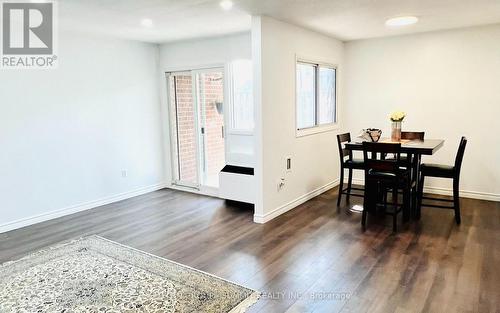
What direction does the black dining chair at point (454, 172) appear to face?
to the viewer's left

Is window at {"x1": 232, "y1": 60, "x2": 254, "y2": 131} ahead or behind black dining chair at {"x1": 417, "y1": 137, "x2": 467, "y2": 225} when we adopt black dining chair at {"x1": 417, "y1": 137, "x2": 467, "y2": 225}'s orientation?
ahead

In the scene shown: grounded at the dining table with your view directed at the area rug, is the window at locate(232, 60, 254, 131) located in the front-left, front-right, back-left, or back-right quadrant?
front-right

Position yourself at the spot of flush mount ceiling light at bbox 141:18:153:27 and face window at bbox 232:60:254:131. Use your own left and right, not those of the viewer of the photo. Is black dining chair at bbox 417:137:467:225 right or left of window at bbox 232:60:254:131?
right

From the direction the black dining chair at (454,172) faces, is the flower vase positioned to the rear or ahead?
ahead

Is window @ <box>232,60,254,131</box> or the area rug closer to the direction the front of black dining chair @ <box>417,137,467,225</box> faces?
the window

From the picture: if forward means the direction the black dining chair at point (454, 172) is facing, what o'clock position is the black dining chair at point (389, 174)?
the black dining chair at point (389, 174) is roughly at 11 o'clock from the black dining chair at point (454, 172).

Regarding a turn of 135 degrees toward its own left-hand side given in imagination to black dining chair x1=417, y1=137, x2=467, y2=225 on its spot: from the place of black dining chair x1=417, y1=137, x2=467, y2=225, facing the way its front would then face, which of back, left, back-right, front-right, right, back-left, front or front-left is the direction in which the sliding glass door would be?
back-right

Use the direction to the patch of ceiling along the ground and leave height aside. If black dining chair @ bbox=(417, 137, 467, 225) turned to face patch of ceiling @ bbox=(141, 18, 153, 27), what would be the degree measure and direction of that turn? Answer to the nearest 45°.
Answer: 0° — it already faces it

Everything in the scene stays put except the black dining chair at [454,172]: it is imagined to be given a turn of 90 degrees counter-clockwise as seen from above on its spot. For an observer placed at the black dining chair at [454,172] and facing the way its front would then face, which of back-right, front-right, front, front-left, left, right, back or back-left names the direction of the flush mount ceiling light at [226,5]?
front-right
